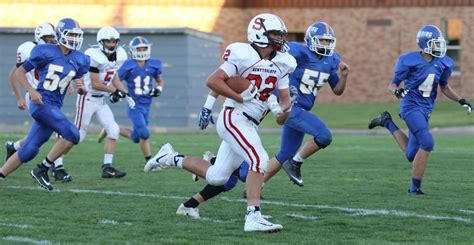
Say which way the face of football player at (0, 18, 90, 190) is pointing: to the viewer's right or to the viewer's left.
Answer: to the viewer's right

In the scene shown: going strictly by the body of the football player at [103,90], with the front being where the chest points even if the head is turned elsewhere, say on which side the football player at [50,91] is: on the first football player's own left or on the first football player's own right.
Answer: on the first football player's own right

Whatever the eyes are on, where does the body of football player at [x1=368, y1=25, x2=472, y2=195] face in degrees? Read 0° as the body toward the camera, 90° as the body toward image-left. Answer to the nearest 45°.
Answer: approximately 315°

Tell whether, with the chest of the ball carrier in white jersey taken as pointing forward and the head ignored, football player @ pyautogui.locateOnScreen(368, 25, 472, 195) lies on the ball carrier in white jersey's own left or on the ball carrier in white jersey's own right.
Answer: on the ball carrier in white jersey's own left

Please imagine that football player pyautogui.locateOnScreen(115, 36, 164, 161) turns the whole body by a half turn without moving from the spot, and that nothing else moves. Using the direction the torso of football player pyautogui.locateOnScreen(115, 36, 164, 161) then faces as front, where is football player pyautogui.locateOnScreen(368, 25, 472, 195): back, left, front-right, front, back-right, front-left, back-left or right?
back-right

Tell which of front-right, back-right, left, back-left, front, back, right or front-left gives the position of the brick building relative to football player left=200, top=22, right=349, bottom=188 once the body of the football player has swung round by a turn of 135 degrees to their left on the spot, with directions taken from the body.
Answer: front

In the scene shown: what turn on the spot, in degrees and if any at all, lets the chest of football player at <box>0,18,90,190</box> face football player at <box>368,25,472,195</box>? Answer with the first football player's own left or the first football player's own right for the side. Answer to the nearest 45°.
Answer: approximately 45° to the first football player's own left

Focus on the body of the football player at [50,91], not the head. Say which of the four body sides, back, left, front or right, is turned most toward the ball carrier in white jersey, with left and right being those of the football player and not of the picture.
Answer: front

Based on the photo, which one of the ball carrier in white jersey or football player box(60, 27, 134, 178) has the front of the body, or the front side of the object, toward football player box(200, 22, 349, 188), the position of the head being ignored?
football player box(60, 27, 134, 178)
